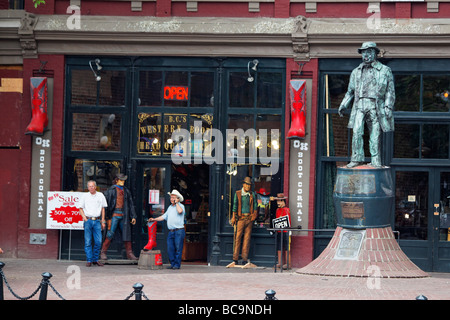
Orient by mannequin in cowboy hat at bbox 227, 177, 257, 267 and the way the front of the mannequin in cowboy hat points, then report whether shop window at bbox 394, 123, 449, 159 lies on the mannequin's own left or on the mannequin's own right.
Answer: on the mannequin's own left

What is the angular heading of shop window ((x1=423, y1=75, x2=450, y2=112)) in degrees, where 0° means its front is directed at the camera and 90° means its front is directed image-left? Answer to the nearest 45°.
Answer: approximately 0°

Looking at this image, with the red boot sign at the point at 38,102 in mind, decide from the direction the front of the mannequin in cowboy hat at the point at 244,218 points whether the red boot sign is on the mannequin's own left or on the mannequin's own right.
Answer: on the mannequin's own right

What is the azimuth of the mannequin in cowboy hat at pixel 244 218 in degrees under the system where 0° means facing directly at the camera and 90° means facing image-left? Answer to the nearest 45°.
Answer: approximately 0°

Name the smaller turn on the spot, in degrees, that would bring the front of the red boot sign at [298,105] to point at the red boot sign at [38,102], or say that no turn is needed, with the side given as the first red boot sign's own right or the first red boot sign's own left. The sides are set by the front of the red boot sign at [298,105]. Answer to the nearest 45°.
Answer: approximately 90° to the first red boot sign's own right

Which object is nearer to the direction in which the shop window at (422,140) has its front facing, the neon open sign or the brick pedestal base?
the brick pedestal base
